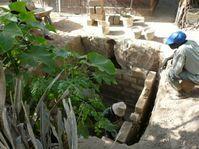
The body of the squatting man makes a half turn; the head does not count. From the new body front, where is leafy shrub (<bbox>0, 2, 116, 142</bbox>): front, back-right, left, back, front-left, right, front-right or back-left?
back-right

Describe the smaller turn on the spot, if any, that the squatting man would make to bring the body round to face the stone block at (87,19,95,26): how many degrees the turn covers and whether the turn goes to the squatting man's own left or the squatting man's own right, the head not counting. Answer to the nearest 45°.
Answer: approximately 45° to the squatting man's own right

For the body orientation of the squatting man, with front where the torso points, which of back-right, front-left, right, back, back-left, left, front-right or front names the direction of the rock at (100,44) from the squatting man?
front-right

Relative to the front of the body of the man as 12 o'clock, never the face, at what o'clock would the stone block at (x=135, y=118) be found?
The stone block is roughly at 11 o'clock from the man.

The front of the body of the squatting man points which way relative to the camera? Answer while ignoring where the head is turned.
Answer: to the viewer's left

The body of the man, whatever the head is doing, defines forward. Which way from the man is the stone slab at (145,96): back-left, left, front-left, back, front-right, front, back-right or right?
front-left

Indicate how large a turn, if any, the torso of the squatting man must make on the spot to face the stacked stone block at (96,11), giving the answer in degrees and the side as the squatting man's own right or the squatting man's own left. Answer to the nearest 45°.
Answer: approximately 45° to the squatting man's own right
